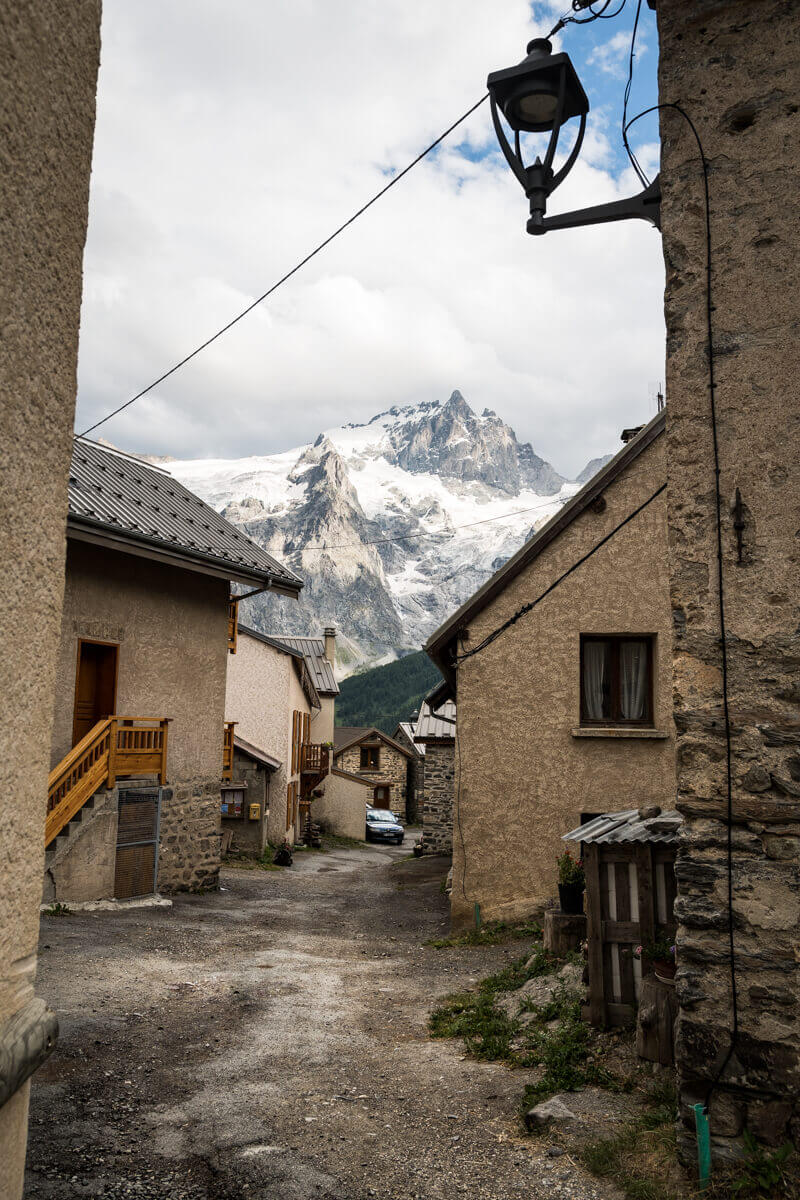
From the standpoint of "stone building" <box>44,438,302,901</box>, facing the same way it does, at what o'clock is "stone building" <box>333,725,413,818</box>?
"stone building" <box>333,725,413,818</box> is roughly at 8 o'clock from "stone building" <box>44,438,302,901</box>.

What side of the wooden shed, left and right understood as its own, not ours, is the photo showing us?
front

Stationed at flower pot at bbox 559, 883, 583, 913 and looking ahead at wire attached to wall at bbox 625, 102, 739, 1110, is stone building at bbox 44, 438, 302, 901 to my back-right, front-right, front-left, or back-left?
back-right

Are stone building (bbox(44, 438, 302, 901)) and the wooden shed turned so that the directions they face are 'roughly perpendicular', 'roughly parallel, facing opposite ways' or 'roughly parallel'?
roughly perpendicular

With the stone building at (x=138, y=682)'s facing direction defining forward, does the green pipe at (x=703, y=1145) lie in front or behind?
in front

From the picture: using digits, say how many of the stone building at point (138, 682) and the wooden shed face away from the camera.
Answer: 0

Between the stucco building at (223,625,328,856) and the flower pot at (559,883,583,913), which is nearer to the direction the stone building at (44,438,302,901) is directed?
the flower pot
